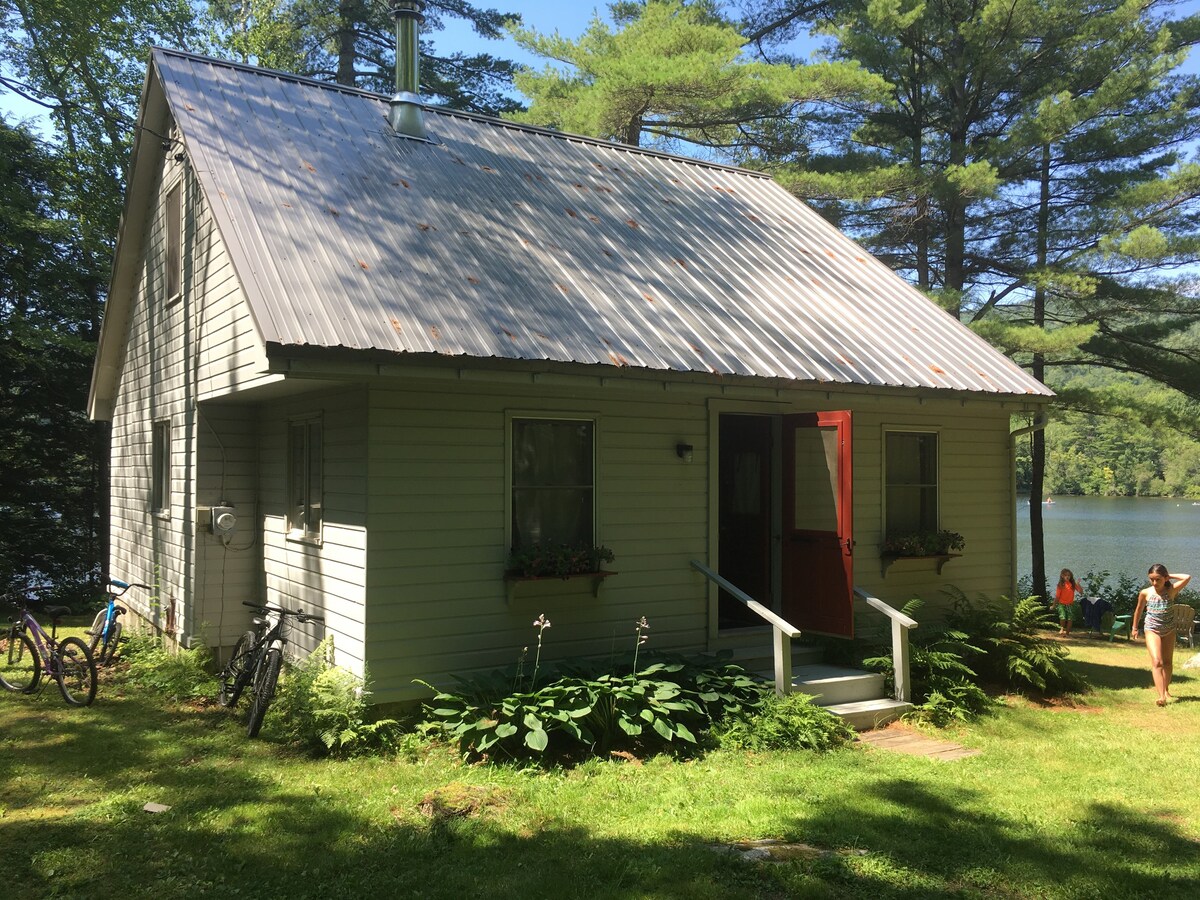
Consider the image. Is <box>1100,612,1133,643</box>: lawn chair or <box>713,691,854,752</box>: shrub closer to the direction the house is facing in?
the shrub

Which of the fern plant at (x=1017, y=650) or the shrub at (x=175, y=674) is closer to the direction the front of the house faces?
the fern plant

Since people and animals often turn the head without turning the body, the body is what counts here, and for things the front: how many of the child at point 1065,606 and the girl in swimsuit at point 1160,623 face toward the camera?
2

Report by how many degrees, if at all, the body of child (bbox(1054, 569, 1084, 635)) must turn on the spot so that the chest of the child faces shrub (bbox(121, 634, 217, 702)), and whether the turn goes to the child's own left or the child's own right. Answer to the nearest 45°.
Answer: approximately 45° to the child's own right

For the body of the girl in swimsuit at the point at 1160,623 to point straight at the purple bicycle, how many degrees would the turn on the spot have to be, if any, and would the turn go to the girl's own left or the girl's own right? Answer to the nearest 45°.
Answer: approximately 45° to the girl's own right

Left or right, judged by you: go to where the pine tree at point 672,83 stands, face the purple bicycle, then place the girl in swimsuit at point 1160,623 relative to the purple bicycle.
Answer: left

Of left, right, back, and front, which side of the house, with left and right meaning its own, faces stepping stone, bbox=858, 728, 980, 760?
front
